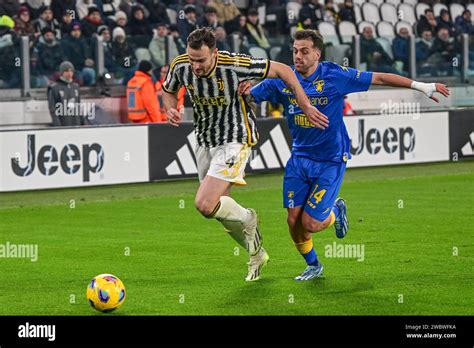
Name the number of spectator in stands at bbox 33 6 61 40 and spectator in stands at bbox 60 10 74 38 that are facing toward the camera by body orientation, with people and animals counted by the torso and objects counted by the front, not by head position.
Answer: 2

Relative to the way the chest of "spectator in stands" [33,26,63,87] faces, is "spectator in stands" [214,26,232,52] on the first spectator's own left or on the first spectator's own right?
on the first spectator's own left

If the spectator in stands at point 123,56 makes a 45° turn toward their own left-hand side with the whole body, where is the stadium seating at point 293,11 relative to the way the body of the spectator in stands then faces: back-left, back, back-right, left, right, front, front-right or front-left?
left

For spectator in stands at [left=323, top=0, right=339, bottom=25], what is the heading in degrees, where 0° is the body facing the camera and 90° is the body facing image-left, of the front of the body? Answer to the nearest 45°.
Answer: approximately 45°

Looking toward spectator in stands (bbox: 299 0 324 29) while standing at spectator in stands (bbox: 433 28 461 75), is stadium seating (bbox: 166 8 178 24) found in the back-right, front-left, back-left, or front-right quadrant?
front-left

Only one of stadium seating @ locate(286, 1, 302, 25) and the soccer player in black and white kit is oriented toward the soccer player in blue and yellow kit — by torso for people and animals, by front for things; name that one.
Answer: the stadium seating

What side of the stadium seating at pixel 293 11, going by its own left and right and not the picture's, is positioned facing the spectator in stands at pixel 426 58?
left

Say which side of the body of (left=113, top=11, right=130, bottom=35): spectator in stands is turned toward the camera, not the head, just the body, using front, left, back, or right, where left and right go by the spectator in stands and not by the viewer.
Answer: front

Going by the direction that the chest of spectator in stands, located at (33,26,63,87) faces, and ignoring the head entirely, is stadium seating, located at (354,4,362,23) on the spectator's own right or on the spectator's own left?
on the spectator's own left

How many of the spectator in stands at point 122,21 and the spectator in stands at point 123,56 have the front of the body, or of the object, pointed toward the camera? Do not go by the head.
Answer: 2

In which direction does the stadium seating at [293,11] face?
toward the camera

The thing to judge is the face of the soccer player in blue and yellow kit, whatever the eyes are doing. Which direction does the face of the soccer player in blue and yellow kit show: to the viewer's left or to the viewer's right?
to the viewer's left

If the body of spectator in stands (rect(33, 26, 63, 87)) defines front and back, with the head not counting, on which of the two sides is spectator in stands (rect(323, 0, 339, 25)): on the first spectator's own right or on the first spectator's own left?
on the first spectator's own left

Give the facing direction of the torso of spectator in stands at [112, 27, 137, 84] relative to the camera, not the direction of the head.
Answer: toward the camera

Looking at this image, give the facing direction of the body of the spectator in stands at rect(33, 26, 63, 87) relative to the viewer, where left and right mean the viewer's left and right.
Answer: facing the viewer

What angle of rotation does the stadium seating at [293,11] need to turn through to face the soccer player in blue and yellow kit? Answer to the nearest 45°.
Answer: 0° — it already faces them

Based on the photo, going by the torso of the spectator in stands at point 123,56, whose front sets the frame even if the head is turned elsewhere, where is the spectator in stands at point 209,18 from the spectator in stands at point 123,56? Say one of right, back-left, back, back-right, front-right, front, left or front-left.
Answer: back-left
